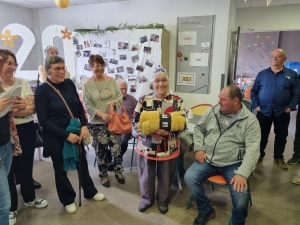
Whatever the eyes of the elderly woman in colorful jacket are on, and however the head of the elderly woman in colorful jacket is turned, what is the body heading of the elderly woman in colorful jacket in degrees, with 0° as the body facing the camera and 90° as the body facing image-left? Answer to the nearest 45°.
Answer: approximately 0°

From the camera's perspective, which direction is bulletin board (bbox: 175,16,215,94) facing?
toward the camera

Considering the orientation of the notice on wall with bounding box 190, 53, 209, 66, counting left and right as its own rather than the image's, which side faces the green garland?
right

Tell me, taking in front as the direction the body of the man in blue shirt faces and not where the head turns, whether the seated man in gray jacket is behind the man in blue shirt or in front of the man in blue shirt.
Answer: in front

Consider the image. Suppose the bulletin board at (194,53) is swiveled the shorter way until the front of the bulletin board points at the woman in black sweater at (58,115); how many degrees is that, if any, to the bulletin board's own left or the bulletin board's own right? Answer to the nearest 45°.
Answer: approximately 45° to the bulletin board's own right

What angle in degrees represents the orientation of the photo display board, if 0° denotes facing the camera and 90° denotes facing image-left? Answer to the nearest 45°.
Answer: approximately 0°

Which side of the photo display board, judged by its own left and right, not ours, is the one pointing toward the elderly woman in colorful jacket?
front

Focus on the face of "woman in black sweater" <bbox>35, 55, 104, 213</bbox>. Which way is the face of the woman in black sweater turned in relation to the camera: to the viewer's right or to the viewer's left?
to the viewer's right

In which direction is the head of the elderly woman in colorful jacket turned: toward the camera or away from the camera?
toward the camera

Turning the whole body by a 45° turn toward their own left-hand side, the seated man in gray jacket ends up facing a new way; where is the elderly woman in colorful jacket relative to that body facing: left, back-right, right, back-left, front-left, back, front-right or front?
right

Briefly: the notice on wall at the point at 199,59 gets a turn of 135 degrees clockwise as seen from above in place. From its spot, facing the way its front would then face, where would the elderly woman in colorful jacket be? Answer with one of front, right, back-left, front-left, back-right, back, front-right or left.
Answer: back-left

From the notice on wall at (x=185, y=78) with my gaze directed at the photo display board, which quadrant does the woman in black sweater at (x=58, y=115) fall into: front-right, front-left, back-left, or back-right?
front-left

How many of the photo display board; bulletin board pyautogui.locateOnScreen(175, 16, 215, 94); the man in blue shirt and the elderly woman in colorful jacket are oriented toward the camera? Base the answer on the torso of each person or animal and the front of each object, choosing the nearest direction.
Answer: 4

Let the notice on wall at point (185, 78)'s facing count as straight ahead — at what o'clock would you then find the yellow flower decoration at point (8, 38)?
The yellow flower decoration is roughly at 3 o'clock from the notice on wall.

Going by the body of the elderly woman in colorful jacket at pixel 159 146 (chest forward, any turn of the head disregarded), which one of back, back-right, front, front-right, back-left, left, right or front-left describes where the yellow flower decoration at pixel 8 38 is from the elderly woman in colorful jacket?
back-right

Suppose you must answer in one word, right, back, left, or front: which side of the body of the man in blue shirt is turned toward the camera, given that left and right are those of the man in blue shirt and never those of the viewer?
front
